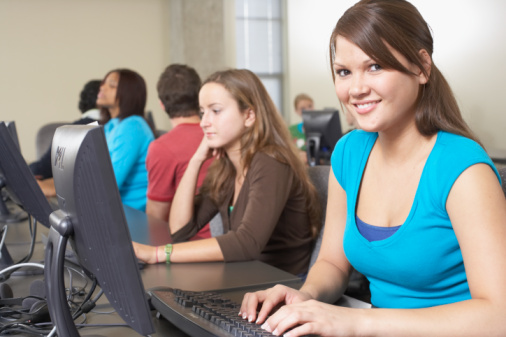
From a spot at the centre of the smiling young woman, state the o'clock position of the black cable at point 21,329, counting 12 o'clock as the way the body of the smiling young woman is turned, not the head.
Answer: The black cable is roughly at 1 o'clock from the smiling young woman.

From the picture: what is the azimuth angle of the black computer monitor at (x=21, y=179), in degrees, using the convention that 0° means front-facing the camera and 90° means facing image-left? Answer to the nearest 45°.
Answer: approximately 225°

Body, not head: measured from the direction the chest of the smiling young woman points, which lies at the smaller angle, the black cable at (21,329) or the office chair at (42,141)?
the black cable

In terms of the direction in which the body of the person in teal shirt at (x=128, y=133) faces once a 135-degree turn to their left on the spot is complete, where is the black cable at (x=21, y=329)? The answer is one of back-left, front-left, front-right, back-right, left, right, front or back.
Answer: front-right

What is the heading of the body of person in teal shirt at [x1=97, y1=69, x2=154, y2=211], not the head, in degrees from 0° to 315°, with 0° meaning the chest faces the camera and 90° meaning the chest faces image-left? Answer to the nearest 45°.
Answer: approximately 90°

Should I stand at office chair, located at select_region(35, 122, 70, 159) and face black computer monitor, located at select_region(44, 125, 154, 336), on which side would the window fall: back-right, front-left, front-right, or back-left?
back-left

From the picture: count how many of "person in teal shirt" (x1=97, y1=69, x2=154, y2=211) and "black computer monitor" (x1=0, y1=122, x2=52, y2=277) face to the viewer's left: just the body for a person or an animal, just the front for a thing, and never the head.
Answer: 1
